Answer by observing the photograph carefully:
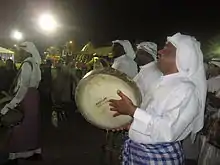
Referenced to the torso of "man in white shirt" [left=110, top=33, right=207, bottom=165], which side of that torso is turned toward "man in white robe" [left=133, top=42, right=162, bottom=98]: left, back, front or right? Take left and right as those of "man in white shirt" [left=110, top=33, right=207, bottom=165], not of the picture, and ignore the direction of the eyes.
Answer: right

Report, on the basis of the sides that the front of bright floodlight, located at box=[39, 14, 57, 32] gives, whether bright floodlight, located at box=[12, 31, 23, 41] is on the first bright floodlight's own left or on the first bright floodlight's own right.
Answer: on the first bright floodlight's own right

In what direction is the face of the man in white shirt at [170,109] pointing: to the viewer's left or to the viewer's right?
to the viewer's left

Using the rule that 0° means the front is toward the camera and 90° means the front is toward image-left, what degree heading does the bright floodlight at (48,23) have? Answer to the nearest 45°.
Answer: approximately 0°

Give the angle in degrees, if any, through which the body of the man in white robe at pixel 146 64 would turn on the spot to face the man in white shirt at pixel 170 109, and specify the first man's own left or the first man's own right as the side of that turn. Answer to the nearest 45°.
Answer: approximately 90° to the first man's own left

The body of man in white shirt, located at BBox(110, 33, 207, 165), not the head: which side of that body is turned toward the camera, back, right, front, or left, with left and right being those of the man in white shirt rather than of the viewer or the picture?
left

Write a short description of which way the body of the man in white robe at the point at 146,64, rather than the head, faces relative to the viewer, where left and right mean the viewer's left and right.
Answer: facing to the left of the viewer
